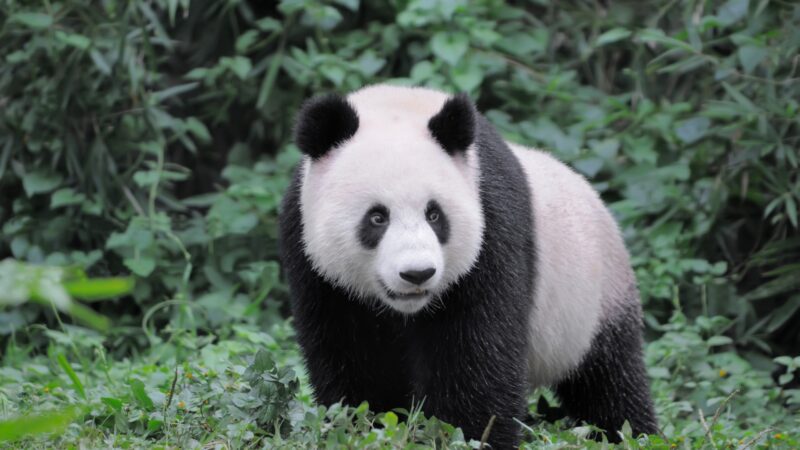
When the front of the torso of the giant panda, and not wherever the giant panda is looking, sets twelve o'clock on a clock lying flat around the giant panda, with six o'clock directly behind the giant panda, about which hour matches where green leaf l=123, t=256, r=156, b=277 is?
The green leaf is roughly at 3 o'clock from the giant panda.

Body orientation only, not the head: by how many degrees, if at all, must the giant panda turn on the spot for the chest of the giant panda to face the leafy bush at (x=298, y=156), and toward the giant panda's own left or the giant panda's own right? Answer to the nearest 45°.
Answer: approximately 135° to the giant panda's own right

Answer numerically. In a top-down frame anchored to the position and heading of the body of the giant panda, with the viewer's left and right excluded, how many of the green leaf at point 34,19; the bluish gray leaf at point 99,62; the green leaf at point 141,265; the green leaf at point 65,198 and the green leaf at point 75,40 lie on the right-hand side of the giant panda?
5

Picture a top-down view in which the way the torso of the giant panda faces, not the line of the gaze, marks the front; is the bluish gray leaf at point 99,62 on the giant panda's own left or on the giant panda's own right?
on the giant panda's own right

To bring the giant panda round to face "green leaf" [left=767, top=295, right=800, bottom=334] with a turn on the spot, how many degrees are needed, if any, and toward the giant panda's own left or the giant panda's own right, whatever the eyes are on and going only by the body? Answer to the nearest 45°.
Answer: approximately 180°

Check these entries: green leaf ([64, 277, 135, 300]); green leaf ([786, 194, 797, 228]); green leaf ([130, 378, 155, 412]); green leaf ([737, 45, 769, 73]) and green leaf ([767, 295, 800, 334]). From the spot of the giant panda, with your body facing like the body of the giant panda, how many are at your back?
3

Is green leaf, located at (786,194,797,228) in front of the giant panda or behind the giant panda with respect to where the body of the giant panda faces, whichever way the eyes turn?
behind

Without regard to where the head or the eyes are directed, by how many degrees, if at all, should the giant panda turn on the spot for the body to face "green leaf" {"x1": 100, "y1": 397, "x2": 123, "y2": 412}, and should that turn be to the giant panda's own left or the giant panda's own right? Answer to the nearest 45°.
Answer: approximately 45° to the giant panda's own right

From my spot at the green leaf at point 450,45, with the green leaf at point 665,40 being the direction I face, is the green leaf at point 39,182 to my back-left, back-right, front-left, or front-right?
back-right

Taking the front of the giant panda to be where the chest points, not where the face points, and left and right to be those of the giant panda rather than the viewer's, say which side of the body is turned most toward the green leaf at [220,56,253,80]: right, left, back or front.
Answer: right

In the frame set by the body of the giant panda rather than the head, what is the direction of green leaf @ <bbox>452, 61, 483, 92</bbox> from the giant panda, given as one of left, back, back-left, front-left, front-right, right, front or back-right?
back-right
